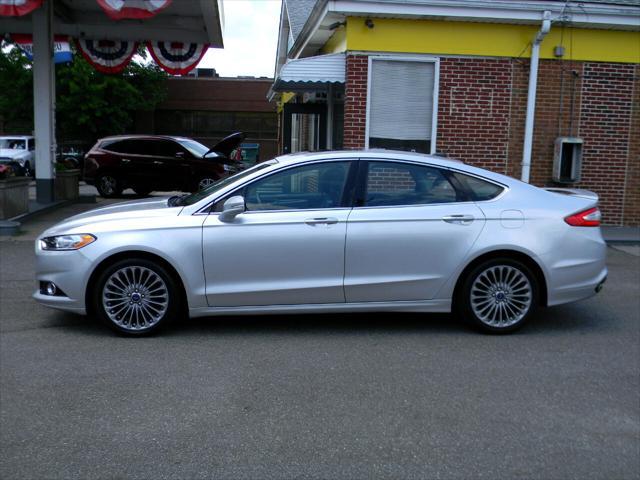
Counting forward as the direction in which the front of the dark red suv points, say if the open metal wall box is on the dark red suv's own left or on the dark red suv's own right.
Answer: on the dark red suv's own right

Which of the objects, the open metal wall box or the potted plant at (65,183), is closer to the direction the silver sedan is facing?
the potted plant

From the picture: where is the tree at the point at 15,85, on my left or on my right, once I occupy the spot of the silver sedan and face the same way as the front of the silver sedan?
on my right

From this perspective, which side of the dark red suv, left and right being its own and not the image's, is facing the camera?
right

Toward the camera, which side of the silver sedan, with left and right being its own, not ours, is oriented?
left

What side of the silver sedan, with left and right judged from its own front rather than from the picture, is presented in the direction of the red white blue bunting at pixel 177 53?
right

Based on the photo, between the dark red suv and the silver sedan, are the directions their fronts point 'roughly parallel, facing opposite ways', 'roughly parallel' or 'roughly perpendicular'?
roughly parallel, facing opposite ways

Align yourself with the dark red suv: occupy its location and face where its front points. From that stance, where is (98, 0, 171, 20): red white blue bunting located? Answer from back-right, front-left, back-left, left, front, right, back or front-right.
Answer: right

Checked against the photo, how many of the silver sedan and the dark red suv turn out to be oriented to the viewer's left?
1

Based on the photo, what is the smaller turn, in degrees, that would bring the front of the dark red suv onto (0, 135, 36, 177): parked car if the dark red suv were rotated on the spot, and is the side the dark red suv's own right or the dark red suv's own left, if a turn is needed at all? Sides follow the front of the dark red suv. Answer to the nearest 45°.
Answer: approximately 135° to the dark red suv's own left
